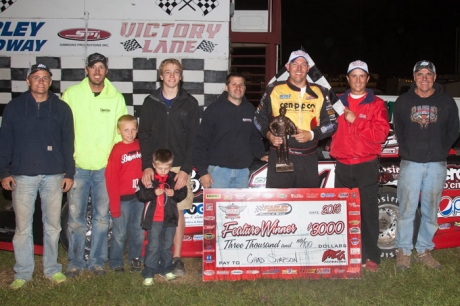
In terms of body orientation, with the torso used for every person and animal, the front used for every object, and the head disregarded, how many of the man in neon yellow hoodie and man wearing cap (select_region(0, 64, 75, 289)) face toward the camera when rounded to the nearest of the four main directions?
2

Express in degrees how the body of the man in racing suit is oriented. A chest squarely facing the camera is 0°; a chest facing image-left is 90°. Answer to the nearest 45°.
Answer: approximately 0°

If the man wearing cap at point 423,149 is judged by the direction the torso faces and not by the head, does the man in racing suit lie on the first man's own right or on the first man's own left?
on the first man's own right

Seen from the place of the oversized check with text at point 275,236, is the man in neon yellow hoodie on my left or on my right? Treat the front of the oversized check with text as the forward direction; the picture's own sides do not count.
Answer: on my right

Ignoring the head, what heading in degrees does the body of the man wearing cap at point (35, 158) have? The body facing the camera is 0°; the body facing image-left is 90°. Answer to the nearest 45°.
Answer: approximately 0°

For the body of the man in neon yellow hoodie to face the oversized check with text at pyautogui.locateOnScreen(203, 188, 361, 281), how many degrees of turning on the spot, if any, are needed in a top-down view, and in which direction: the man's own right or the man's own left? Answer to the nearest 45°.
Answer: approximately 90° to the man's own left
